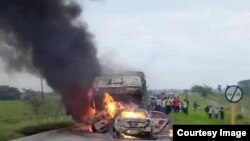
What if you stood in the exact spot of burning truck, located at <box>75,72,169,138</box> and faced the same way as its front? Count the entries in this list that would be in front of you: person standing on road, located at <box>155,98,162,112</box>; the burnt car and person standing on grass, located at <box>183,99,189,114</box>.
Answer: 1

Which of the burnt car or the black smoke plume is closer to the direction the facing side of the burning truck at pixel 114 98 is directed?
the burnt car

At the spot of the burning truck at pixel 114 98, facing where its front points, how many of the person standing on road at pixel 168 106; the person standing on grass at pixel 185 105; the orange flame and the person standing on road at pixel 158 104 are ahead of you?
1

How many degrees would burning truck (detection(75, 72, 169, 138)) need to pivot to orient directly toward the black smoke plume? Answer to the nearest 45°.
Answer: approximately 135° to its right

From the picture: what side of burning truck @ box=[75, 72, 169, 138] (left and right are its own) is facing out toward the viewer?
front

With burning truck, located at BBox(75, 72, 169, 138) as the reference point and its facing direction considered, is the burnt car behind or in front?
in front

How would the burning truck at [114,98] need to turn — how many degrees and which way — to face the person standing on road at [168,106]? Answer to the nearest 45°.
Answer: approximately 135° to its left

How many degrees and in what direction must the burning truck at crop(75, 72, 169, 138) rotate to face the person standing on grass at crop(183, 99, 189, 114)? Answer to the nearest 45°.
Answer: approximately 135° to its left

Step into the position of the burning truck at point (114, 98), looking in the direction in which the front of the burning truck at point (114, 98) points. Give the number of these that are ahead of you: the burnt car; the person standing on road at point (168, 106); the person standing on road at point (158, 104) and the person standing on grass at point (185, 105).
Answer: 1
